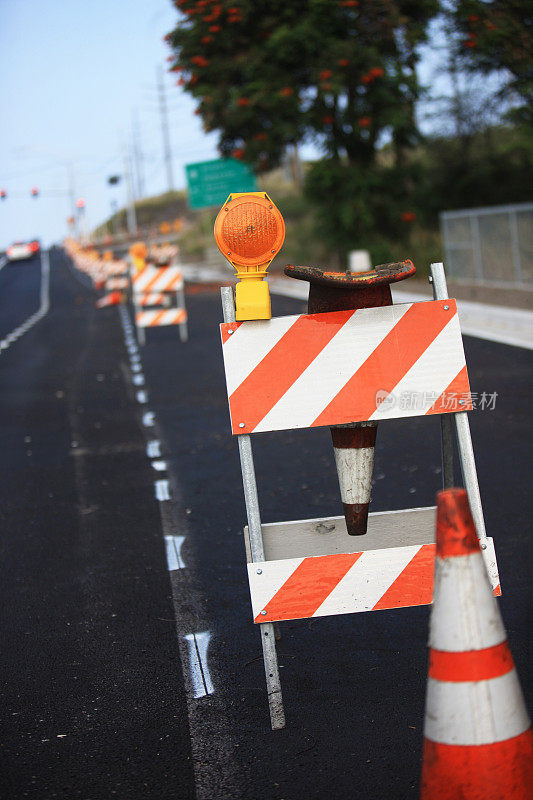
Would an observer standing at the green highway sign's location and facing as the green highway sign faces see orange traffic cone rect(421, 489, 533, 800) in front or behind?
in front

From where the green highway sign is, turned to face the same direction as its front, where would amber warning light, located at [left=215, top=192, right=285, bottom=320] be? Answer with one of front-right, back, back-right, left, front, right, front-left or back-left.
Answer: front

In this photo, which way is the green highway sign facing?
toward the camera

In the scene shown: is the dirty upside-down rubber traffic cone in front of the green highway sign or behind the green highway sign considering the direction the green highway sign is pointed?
in front

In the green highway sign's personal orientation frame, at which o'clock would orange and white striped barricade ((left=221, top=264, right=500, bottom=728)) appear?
The orange and white striped barricade is roughly at 12 o'clock from the green highway sign.

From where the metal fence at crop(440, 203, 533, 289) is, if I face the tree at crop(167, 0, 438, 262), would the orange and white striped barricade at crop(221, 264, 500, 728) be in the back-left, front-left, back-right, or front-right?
back-left
